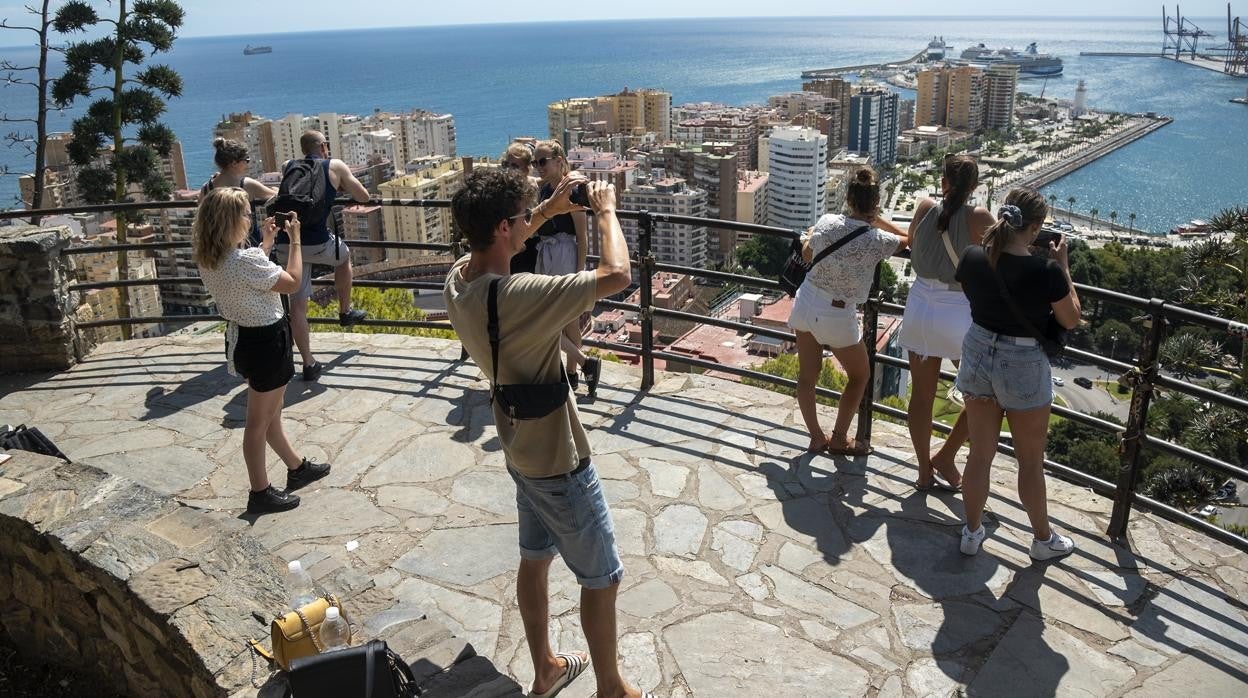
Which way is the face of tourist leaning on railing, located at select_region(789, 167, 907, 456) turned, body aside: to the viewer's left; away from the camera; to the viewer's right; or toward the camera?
away from the camera

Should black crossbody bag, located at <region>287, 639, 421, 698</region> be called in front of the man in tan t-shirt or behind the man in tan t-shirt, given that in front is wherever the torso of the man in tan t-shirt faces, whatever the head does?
behind

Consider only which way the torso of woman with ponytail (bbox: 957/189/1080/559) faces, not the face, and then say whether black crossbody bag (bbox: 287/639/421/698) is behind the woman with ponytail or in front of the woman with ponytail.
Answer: behind

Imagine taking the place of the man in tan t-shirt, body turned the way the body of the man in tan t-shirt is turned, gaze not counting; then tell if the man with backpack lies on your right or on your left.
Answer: on your left

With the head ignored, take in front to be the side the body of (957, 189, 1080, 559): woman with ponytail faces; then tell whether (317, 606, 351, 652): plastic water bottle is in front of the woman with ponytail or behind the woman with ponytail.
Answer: behind

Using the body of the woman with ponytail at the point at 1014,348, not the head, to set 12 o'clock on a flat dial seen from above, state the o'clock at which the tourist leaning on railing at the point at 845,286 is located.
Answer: The tourist leaning on railing is roughly at 9 o'clock from the woman with ponytail.

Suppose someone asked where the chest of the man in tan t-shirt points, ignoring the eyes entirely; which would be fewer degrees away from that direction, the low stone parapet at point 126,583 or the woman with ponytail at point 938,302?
the woman with ponytail

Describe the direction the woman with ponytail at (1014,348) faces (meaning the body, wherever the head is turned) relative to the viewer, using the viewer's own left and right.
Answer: facing away from the viewer and to the right of the viewer

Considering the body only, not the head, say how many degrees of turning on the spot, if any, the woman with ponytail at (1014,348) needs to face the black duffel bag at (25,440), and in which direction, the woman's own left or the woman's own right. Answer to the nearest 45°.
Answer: approximately 135° to the woman's own left

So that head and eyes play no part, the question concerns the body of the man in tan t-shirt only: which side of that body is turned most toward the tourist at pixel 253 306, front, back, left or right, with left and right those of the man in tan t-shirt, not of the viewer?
left
